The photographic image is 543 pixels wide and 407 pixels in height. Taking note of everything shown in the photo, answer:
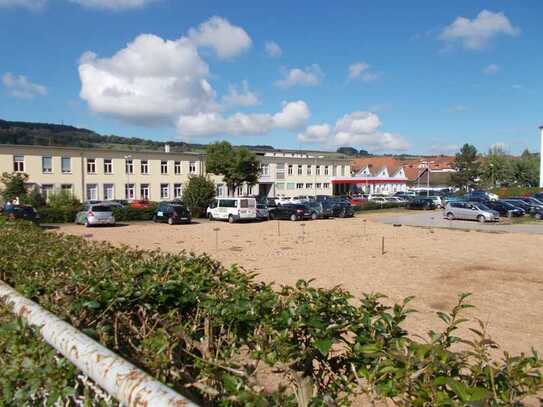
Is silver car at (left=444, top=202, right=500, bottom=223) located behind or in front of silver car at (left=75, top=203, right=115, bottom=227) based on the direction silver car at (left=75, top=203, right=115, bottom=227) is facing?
behind

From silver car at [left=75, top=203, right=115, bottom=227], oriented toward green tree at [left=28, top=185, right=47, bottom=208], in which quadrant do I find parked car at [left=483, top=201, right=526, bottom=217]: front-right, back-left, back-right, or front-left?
back-right
